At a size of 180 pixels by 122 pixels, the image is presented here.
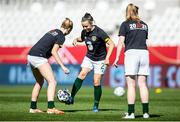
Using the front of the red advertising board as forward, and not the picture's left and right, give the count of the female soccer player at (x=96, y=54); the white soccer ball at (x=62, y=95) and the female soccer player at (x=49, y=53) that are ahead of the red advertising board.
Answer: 3

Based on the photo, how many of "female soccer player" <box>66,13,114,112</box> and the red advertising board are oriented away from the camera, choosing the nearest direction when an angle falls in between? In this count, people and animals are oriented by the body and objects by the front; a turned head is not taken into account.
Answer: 0

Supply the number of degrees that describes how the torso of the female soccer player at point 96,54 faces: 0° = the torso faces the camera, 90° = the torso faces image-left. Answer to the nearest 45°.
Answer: approximately 45°

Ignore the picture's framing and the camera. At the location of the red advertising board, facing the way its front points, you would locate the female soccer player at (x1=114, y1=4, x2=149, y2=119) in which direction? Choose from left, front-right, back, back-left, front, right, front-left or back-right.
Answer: front

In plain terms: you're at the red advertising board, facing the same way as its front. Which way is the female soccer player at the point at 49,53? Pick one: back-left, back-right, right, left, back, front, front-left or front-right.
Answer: front

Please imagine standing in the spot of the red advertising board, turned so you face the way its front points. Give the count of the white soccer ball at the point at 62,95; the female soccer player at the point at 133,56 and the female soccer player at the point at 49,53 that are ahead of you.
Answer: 3

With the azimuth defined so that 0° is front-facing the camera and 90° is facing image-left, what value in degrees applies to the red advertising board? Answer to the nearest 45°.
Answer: approximately 0°

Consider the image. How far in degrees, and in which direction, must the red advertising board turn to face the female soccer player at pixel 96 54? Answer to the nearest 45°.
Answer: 0° — it already faces them

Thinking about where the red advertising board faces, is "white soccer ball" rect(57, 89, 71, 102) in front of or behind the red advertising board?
in front
